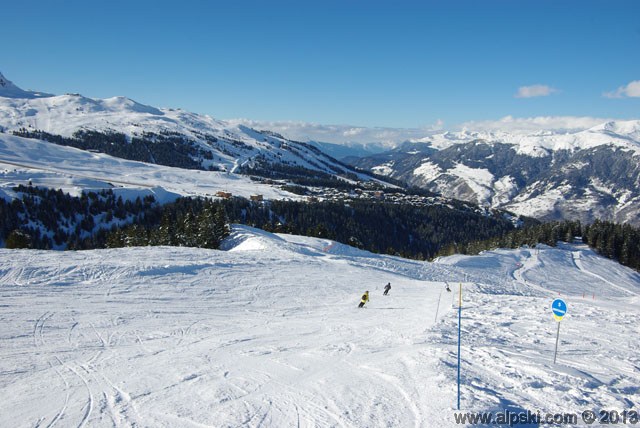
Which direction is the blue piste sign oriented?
toward the camera
